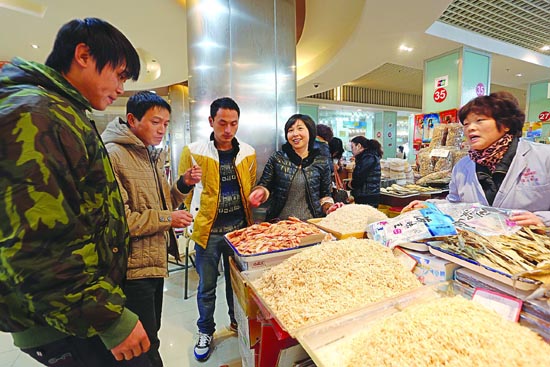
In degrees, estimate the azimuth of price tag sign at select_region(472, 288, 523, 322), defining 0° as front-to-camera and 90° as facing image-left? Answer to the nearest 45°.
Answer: approximately 45°

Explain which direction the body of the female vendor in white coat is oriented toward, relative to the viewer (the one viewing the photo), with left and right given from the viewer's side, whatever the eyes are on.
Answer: facing the viewer and to the left of the viewer

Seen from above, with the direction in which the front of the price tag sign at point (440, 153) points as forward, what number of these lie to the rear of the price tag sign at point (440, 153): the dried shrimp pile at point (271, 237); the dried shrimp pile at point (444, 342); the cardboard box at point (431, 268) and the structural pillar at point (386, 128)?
1

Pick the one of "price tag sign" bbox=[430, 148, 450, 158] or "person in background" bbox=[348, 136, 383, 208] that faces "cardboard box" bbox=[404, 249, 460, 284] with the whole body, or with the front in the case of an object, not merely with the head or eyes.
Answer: the price tag sign

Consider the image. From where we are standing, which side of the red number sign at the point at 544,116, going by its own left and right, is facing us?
front

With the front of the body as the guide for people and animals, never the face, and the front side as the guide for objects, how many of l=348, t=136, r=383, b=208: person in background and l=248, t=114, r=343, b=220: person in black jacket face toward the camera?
1

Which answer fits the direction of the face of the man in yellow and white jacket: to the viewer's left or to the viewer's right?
to the viewer's right

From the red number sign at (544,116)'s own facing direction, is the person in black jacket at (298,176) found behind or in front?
in front

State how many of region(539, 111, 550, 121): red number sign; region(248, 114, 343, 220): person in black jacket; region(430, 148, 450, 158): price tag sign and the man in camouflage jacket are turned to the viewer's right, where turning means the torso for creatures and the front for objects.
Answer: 1

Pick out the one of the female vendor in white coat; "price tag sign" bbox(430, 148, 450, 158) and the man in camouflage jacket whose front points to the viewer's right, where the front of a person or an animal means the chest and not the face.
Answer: the man in camouflage jacket

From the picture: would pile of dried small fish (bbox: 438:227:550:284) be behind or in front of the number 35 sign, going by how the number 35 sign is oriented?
in front

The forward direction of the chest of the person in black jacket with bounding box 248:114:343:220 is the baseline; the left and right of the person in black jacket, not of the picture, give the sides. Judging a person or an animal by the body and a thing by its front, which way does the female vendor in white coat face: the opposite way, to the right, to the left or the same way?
to the right

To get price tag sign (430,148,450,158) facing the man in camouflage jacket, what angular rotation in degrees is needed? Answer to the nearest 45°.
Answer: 0° — it already faces them

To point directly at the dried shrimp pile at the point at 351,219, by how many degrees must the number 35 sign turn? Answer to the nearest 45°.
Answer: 0° — it already faces it
